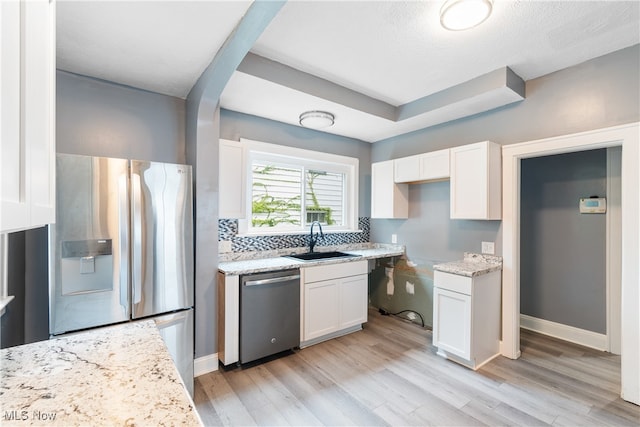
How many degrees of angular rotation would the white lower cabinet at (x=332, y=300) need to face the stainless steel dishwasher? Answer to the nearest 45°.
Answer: approximately 90° to its right

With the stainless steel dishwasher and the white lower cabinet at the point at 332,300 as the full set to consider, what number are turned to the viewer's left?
0

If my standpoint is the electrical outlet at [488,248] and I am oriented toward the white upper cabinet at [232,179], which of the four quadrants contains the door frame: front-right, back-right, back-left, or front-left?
back-left

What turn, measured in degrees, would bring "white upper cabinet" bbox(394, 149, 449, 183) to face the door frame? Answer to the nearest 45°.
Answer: approximately 90° to its left

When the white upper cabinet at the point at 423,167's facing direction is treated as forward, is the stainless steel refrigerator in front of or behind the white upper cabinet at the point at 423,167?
in front
